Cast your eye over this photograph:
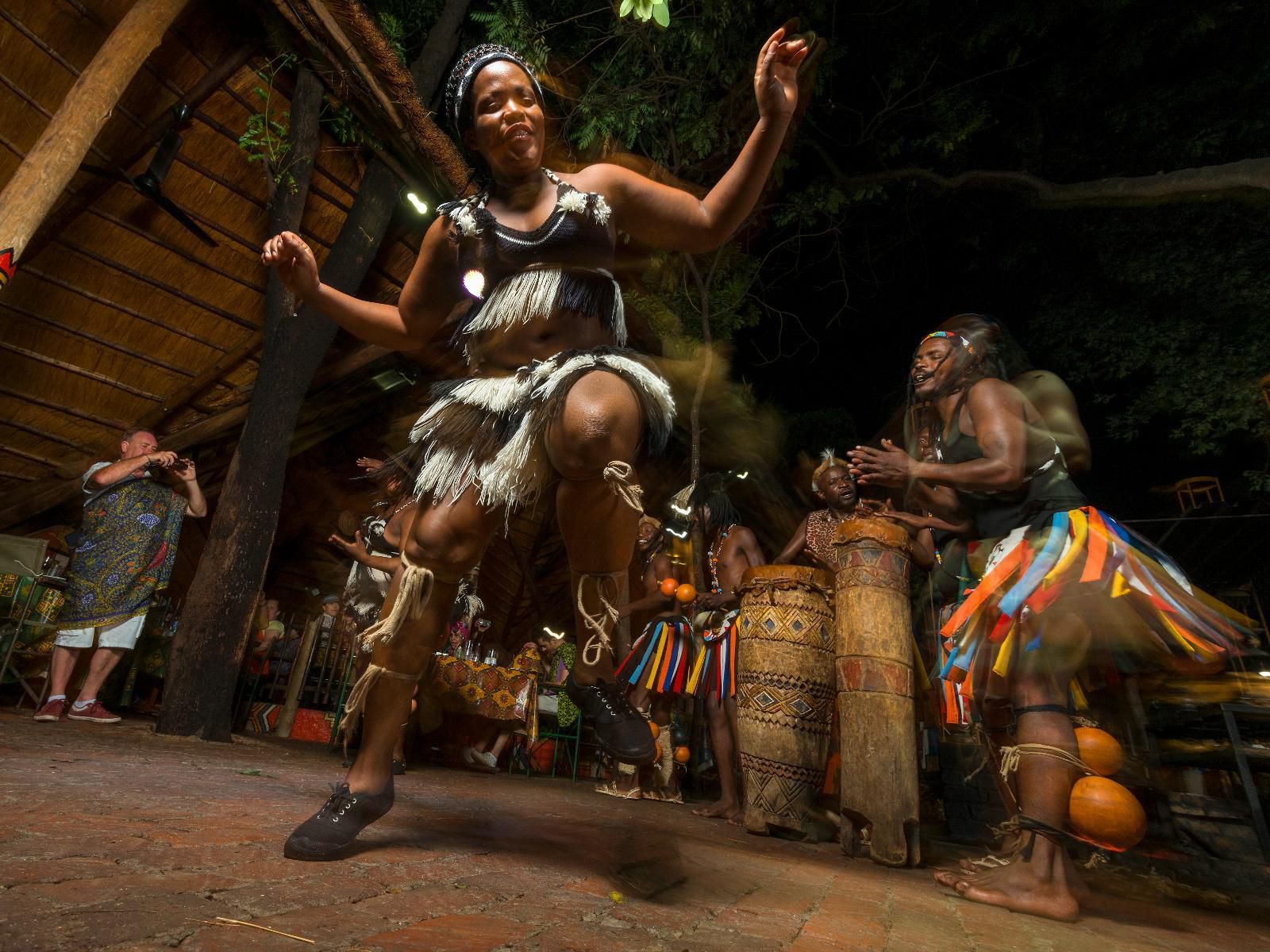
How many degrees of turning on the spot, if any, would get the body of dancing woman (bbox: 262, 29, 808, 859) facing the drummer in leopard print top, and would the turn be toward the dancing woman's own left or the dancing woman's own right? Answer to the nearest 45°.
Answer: approximately 135° to the dancing woman's own left

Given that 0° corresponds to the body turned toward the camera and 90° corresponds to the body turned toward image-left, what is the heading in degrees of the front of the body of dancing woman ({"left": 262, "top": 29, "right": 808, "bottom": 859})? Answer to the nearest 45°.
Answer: approximately 0°

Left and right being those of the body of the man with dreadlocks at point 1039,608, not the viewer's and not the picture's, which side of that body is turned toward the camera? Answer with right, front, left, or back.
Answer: left

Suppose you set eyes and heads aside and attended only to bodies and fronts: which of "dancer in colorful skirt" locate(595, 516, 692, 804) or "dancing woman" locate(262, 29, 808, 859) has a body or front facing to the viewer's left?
the dancer in colorful skirt

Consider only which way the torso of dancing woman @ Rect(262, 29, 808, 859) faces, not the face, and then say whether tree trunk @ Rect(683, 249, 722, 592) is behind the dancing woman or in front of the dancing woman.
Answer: behind

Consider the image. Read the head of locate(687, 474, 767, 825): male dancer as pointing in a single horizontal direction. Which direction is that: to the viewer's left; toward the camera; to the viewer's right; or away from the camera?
to the viewer's left
